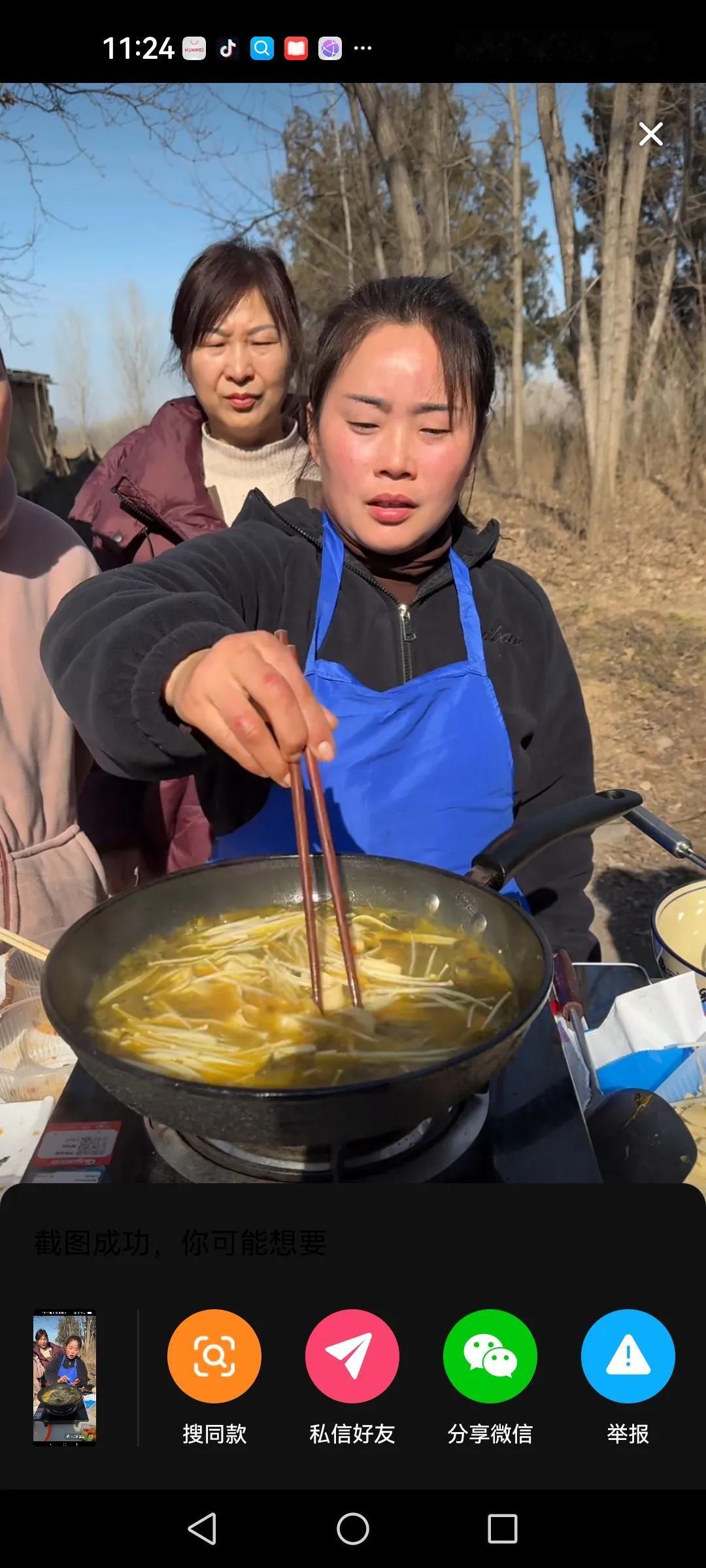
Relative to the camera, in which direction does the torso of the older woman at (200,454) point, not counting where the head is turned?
toward the camera

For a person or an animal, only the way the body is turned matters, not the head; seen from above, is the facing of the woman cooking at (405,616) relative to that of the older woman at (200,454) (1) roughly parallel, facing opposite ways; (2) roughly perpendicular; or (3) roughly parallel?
roughly parallel

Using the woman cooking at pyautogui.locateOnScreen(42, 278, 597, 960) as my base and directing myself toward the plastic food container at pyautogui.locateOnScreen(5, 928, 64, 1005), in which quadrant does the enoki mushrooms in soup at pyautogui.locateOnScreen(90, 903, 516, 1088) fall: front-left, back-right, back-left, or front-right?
front-left

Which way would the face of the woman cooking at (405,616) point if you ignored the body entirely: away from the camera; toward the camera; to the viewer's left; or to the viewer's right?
toward the camera

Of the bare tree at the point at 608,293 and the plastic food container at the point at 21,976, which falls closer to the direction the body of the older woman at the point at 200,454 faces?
the plastic food container

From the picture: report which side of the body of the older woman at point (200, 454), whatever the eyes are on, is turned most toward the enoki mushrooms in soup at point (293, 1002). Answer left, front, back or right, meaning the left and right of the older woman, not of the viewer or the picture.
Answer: front

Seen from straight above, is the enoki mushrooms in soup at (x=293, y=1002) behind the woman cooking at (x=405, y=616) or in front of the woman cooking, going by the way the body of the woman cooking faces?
in front

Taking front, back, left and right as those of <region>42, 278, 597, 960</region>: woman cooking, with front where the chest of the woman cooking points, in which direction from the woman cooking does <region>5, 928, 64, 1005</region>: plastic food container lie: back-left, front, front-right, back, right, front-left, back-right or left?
front-right

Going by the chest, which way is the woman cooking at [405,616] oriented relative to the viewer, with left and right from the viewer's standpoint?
facing the viewer

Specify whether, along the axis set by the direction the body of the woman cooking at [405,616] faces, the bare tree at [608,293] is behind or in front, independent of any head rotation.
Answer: behind

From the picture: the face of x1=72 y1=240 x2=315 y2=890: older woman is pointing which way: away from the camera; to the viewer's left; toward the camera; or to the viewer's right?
toward the camera

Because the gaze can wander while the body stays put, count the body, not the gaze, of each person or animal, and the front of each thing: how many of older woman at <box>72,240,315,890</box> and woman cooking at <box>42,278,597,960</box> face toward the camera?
2

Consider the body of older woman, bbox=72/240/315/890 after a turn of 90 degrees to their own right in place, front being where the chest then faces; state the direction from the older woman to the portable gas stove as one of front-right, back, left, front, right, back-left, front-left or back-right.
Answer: left

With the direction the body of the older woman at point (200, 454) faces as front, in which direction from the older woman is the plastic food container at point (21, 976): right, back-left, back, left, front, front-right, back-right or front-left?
front
